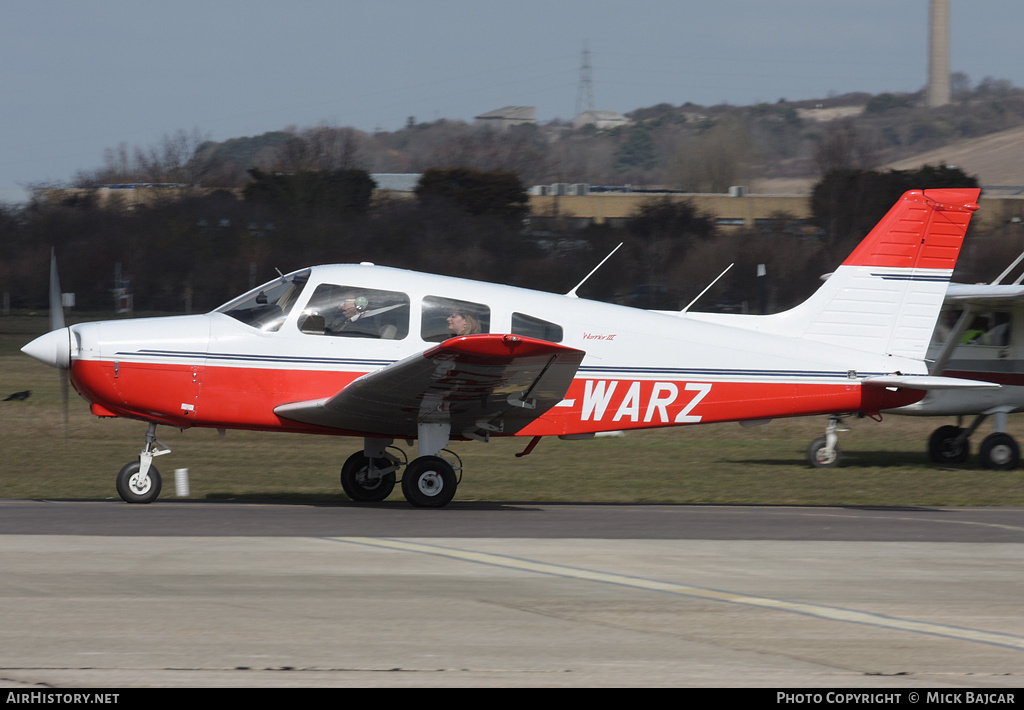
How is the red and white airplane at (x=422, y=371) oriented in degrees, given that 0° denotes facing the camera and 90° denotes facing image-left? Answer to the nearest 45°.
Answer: approximately 90°

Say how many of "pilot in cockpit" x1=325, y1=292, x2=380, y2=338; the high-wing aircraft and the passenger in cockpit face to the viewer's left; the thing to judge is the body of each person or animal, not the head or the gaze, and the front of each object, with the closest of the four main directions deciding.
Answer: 3

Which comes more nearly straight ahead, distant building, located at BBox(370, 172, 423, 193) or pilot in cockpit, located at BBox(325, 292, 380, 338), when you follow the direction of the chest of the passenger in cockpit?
the pilot in cockpit

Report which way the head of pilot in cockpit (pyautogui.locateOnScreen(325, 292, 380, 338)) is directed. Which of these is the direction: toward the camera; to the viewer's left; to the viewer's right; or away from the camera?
to the viewer's left

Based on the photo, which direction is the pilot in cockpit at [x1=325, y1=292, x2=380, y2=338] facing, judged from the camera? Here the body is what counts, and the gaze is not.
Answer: to the viewer's left

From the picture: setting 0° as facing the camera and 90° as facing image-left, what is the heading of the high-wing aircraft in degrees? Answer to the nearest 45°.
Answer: approximately 90°

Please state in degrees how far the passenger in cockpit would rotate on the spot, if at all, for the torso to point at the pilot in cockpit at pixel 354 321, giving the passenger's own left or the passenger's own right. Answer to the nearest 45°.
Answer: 0° — they already face them

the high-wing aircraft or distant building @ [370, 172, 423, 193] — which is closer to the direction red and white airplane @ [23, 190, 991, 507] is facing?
the distant building

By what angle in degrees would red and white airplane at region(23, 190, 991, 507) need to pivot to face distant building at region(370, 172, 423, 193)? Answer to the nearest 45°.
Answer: approximately 90° to its right

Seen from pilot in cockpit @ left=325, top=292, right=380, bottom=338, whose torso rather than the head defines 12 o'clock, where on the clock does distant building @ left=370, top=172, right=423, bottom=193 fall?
The distant building is roughly at 3 o'clock from the pilot in cockpit.

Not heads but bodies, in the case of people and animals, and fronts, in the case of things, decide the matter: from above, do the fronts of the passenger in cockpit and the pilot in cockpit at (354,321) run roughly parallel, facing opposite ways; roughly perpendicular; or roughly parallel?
roughly parallel

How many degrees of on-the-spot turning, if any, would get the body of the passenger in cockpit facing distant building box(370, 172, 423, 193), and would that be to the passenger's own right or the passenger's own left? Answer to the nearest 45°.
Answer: approximately 90° to the passenger's own right

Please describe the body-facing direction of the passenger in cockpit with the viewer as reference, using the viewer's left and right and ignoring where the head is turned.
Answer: facing to the left of the viewer
